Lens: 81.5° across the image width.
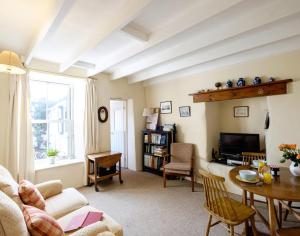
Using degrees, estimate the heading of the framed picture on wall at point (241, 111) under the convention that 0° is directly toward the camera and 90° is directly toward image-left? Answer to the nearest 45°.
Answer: approximately 0°

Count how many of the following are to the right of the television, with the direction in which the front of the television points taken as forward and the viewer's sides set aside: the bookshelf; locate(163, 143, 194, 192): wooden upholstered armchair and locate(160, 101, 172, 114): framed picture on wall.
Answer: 3

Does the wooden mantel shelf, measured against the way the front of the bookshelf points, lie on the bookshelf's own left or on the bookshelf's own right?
on the bookshelf's own left

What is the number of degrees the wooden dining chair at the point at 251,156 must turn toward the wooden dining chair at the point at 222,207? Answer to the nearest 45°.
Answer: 0° — it already faces it

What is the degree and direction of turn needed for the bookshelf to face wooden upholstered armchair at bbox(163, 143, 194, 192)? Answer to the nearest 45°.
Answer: approximately 90° to its left

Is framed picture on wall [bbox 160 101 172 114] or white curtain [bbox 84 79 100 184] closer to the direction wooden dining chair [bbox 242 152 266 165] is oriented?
the white curtain

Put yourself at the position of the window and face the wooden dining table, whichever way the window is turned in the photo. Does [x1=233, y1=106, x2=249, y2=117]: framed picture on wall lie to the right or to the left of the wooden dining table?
left

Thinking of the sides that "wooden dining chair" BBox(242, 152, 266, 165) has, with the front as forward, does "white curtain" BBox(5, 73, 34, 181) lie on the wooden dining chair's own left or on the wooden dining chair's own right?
on the wooden dining chair's own right

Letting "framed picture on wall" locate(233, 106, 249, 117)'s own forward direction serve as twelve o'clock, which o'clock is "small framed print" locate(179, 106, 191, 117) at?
The small framed print is roughly at 3 o'clock from the framed picture on wall.
